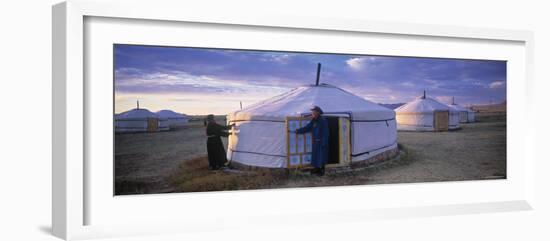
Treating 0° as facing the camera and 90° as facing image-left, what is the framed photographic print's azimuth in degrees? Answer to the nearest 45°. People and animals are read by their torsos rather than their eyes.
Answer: approximately 315°
